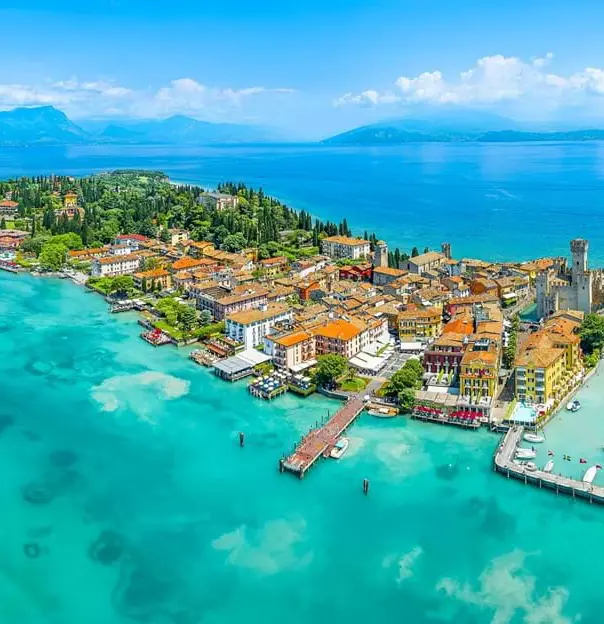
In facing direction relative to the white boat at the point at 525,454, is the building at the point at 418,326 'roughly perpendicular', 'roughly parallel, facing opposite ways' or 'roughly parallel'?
roughly perpendicular

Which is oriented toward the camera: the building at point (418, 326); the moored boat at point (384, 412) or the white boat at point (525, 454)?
the building

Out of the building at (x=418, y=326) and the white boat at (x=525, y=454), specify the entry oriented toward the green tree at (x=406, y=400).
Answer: the building

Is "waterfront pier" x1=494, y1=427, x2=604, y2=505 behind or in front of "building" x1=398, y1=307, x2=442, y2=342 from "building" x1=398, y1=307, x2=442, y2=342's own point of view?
in front

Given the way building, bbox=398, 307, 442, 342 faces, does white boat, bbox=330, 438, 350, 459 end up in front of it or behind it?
in front

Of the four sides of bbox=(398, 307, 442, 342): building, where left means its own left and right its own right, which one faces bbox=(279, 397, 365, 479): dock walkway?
front

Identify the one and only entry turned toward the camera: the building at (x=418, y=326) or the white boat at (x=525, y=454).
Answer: the building

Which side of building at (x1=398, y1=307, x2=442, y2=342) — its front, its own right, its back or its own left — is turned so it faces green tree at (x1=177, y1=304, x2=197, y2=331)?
right

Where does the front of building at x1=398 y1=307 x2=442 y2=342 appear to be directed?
toward the camera

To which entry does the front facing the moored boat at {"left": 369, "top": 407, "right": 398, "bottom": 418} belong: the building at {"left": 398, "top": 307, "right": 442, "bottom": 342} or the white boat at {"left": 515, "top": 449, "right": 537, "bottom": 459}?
the building

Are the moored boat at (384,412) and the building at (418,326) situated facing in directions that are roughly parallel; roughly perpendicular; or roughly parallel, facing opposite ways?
roughly perpendicular

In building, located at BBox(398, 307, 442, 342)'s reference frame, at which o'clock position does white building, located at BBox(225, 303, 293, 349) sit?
The white building is roughly at 3 o'clock from the building.

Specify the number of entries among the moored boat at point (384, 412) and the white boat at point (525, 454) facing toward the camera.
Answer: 0
